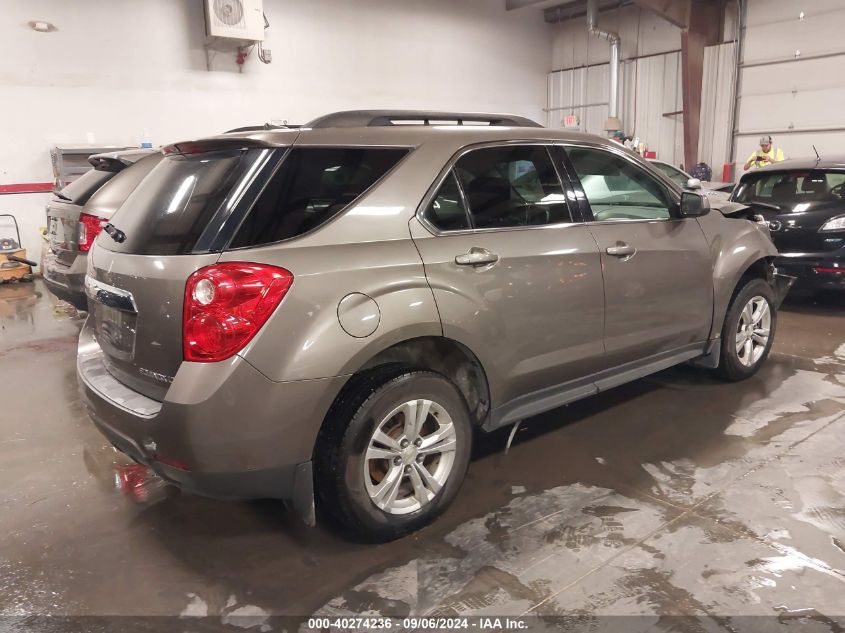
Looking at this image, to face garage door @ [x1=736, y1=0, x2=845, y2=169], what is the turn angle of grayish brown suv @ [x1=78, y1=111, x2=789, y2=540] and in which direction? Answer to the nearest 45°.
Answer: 0° — it already faces it

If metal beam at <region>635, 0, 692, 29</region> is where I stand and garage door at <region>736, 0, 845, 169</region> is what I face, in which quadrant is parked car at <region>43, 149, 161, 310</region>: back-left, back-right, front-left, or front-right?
back-right

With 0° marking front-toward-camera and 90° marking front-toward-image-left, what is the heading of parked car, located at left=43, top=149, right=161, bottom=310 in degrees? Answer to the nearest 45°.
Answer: approximately 225°

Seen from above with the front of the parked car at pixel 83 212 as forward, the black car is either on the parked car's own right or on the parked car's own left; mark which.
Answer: on the parked car's own right

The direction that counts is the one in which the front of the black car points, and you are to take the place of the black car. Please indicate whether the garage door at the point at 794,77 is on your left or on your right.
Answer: on your left

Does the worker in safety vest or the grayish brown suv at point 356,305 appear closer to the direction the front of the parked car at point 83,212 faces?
the worker in safety vest

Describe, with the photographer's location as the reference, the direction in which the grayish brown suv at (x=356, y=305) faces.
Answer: facing away from the viewer and to the right of the viewer

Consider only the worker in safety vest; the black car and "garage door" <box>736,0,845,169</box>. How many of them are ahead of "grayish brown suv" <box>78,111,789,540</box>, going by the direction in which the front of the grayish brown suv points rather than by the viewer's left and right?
3
